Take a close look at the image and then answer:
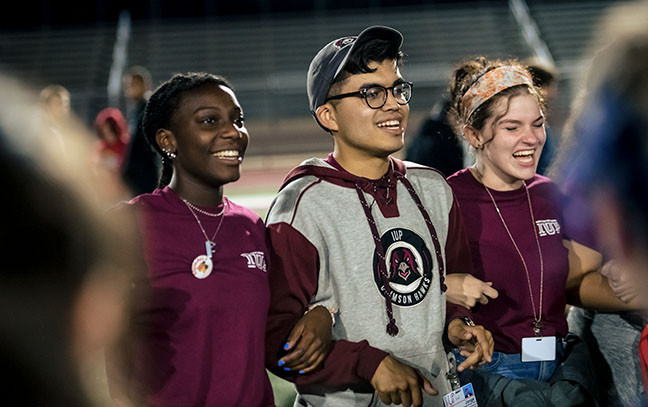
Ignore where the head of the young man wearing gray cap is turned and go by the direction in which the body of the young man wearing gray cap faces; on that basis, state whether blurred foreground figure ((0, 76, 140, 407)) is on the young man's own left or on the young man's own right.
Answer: on the young man's own right

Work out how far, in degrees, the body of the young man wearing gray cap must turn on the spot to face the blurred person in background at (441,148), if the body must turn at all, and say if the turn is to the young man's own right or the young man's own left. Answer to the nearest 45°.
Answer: approximately 135° to the young man's own left

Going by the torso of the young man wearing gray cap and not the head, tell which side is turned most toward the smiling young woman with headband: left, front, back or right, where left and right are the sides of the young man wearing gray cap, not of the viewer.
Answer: left

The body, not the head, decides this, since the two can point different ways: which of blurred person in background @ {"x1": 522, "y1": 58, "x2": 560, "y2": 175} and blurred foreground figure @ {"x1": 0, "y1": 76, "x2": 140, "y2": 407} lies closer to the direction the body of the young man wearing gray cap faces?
the blurred foreground figure

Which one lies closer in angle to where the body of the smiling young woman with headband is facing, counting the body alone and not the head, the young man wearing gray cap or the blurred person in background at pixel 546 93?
the young man wearing gray cap

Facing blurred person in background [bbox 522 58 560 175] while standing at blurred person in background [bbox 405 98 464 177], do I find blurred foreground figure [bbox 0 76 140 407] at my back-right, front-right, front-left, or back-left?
back-right

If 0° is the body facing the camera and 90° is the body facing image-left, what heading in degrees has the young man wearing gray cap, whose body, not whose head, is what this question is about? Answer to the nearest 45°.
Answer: approximately 315°

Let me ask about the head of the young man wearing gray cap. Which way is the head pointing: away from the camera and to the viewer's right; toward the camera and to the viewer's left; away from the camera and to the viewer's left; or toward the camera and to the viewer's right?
toward the camera and to the viewer's right

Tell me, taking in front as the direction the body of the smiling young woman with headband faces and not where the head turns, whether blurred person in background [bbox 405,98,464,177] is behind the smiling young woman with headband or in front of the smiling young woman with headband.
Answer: behind
